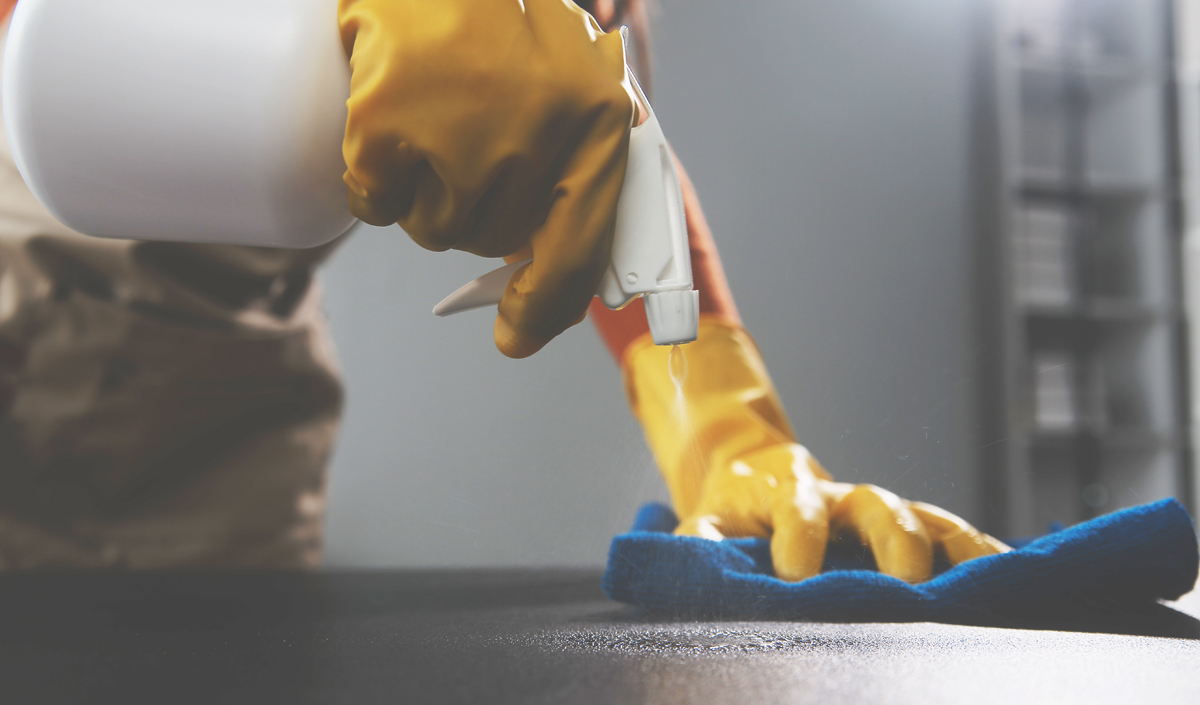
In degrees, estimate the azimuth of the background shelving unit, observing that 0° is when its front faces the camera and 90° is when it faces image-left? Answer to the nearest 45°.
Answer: approximately 0°

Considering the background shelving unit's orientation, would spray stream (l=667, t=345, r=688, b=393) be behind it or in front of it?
in front
